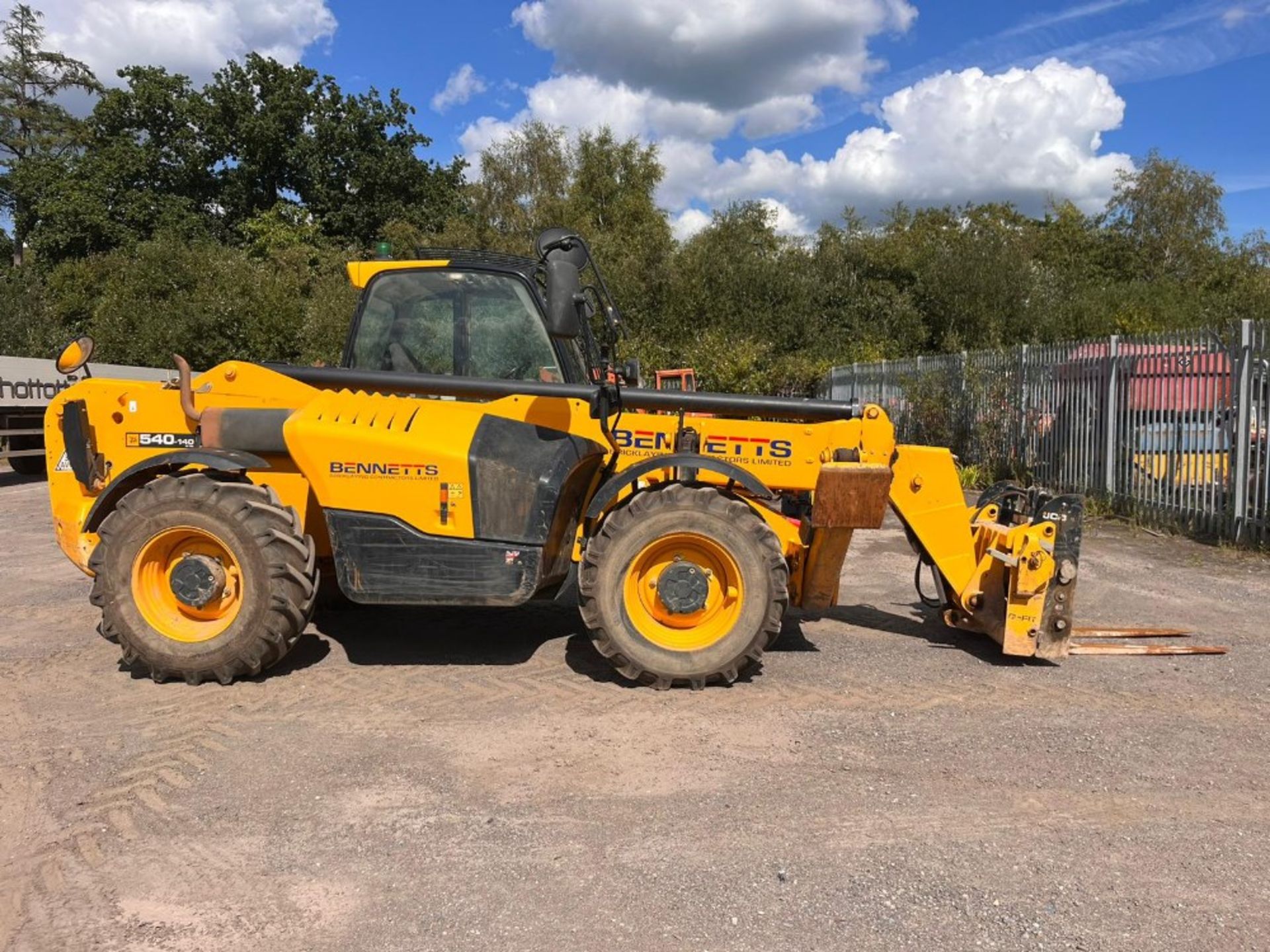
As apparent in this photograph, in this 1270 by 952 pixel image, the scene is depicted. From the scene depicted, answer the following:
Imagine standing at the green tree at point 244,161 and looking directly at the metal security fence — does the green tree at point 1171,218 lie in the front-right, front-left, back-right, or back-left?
front-left

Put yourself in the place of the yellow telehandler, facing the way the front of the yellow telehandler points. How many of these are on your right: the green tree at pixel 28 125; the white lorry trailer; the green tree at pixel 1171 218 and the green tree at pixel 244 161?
0

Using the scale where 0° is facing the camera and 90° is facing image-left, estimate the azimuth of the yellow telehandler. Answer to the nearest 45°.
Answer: approximately 270°

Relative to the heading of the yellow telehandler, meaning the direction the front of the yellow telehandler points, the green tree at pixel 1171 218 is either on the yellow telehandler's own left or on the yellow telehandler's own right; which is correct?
on the yellow telehandler's own left

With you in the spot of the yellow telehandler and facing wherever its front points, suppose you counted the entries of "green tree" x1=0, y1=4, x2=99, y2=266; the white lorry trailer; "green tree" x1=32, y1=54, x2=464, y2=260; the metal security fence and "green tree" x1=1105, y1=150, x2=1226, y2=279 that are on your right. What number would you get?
0

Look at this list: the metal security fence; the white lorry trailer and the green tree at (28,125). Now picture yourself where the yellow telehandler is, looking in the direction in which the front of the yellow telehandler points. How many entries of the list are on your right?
0

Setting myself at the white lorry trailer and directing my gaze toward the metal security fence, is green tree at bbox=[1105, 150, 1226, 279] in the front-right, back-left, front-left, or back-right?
front-left

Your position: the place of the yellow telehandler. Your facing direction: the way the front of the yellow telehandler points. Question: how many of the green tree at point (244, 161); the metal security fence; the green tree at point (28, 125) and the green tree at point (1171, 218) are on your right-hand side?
0

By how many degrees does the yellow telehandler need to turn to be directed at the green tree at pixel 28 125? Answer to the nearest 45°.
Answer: approximately 135° to its left

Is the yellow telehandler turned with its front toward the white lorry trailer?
no

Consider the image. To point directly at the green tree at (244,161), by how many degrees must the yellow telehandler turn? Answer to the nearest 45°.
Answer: approximately 90° to its left

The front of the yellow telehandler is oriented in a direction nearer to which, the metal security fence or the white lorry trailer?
the metal security fence

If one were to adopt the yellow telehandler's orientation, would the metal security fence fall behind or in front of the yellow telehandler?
in front

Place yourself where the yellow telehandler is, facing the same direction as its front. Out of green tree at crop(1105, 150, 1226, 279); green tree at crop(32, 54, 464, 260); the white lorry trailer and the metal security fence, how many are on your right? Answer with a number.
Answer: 0

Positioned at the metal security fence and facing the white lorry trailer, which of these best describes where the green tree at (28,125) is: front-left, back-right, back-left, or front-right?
front-right
